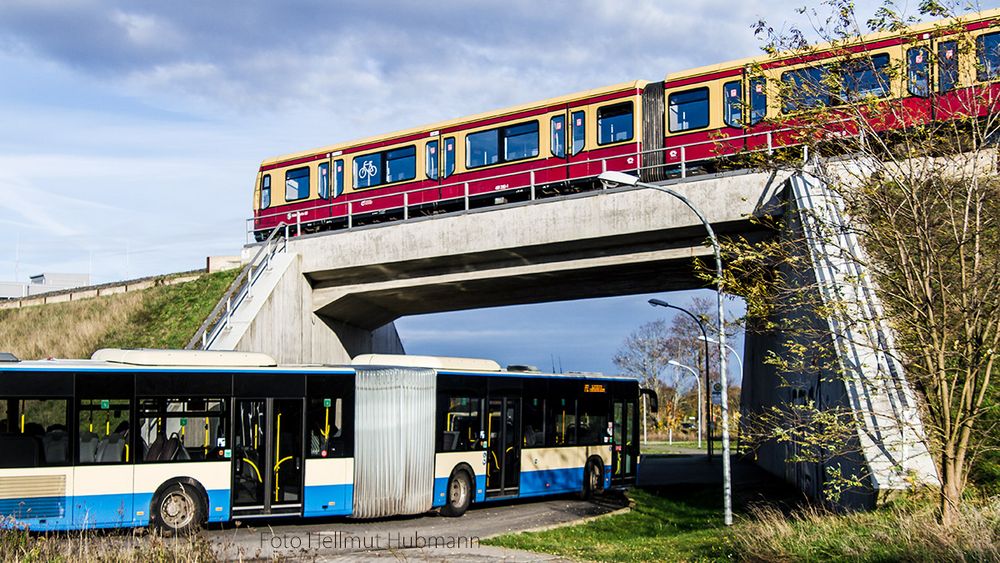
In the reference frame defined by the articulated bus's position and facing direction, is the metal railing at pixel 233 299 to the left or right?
on its left

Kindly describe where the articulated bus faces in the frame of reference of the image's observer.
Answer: facing away from the viewer and to the right of the viewer
